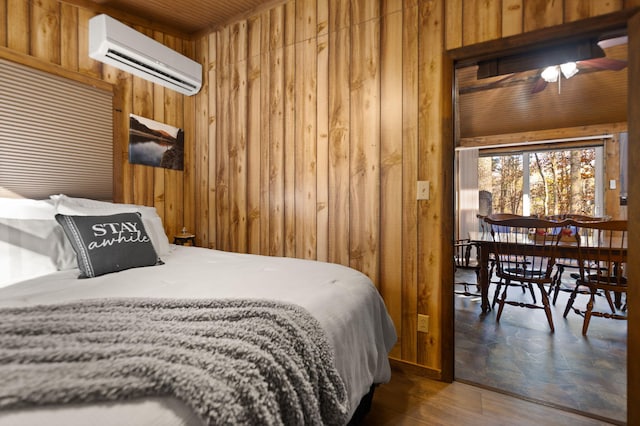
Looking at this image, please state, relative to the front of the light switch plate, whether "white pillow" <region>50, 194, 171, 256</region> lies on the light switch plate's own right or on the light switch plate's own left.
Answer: on the light switch plate's own right

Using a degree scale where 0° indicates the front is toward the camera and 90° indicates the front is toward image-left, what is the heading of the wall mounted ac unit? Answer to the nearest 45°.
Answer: approximately 315°

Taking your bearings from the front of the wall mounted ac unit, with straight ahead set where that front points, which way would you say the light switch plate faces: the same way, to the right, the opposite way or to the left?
to the right

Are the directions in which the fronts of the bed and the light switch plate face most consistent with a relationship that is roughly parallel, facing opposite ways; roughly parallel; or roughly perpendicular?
roughly perpendicular

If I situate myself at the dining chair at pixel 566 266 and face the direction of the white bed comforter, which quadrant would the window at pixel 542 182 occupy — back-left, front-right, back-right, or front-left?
back-right

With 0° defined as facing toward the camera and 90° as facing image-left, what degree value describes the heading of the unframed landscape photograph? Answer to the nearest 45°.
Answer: approximately 315°
